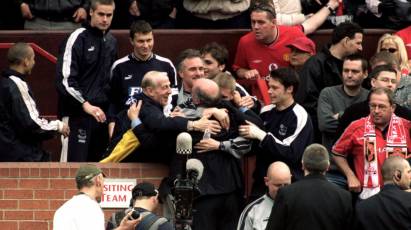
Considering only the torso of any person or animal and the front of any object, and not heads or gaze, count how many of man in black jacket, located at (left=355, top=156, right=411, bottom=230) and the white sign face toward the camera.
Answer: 1

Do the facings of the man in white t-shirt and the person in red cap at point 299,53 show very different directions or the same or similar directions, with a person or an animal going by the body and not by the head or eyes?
very different directions

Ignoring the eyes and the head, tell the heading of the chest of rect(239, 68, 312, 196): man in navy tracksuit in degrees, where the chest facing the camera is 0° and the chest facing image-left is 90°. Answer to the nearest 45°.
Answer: approximately 45°

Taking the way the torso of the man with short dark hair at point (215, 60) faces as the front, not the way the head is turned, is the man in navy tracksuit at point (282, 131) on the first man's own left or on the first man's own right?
on the first man's own left

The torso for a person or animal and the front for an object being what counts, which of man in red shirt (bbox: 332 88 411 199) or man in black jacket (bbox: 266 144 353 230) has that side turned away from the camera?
the man in black jacket

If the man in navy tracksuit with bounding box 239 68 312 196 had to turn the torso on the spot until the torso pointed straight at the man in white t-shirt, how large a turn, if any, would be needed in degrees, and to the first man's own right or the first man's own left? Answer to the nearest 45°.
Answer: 0° — they already face them

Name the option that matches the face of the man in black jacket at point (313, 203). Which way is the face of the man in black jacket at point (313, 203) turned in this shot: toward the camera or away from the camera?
away from the camera
